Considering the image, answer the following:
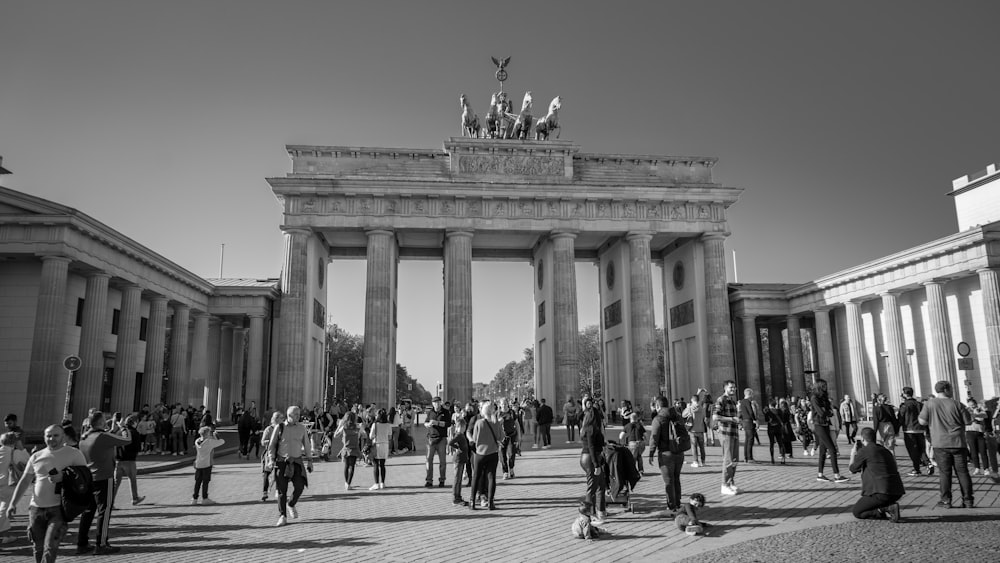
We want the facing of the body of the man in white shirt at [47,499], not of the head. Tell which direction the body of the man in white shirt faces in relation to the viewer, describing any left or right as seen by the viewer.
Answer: facing the viewer

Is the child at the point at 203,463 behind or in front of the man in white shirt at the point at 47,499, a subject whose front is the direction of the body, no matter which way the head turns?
behind

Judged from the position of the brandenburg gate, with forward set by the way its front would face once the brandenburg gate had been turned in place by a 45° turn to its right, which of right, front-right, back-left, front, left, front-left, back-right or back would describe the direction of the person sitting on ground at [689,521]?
front-left

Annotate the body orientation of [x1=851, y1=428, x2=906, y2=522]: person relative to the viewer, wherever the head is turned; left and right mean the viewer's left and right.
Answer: facing away from the viewer and to the left of the viewer

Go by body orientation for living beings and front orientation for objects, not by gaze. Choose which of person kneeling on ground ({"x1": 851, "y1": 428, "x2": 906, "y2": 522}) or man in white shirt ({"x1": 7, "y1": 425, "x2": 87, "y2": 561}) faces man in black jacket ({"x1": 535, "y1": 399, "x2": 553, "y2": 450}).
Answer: the person kneeling on ground

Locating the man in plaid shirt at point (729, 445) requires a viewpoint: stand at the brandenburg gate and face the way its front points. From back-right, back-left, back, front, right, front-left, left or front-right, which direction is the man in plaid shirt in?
front

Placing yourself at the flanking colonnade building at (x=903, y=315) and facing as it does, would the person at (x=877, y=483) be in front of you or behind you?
in front

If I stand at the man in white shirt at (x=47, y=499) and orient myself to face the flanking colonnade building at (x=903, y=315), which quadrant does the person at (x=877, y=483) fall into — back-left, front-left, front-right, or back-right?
front-right

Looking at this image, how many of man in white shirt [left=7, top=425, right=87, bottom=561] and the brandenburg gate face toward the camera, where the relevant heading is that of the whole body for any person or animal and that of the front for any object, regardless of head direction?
2

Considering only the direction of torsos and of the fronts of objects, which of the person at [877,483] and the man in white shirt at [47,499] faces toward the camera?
the man in white shirt

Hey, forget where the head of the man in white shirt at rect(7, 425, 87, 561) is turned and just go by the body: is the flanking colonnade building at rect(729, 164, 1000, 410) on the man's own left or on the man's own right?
on the man's own left

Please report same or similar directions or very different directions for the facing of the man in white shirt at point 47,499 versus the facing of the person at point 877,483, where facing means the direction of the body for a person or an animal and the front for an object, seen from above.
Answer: very different directions

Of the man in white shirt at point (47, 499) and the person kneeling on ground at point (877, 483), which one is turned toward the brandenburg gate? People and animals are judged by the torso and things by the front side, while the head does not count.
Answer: the person kneeling on ground

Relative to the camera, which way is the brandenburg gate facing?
toward the camera

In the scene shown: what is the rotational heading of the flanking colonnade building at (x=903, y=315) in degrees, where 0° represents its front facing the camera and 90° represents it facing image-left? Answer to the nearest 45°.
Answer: approximately 45°
